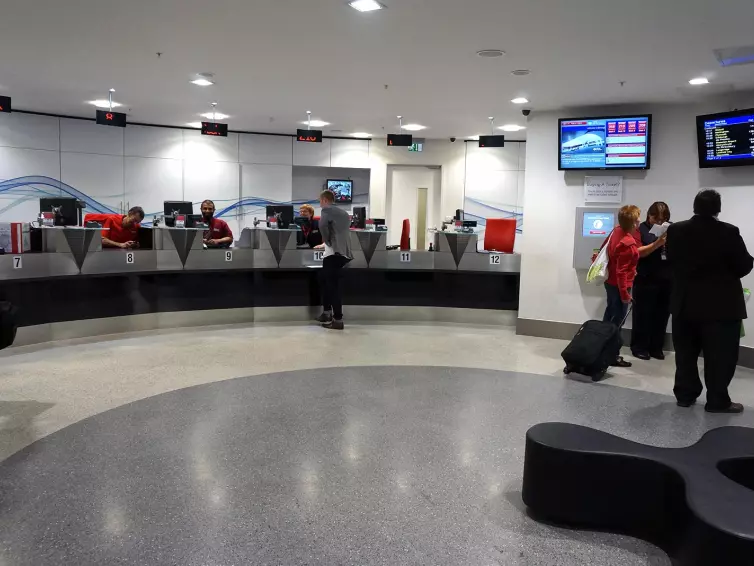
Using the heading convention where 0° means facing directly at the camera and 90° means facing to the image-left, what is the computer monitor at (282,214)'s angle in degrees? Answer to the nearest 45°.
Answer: approximately 225°

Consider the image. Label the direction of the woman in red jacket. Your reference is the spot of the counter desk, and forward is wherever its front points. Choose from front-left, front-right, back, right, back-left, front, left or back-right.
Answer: front-left

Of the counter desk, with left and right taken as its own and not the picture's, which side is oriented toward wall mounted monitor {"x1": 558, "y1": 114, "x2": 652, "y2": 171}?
left

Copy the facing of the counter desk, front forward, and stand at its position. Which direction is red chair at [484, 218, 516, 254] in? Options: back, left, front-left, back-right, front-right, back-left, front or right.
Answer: left

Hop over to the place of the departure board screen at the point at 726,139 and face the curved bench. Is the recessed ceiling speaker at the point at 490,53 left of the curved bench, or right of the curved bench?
right

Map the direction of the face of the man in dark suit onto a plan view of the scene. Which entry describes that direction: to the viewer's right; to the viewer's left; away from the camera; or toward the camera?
away from the camera

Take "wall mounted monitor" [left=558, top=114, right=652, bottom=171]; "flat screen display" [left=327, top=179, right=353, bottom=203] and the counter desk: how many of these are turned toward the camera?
3

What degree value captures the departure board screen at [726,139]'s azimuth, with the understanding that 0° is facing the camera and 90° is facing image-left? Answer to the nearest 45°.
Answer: approximately 45°

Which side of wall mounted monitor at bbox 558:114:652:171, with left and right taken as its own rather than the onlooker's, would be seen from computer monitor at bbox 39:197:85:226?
right

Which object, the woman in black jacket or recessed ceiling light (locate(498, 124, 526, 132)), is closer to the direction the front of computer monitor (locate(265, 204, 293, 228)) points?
the recessed ceiling light

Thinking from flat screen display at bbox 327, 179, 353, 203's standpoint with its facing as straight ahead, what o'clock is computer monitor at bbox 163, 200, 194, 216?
The computer monitor is roughly at 1 o'clock from the flat screen display.

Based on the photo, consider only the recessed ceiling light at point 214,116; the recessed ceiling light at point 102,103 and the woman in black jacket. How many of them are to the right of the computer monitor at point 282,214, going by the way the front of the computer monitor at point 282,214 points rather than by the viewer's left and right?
1

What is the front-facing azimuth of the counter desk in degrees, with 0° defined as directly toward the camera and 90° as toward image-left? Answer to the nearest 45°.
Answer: approximately 0°

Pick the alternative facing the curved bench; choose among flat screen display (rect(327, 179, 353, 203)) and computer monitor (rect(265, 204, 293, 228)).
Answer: the flat screen display

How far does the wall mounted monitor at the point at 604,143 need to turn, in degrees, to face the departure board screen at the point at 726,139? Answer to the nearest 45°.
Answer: approximately 45° to its left

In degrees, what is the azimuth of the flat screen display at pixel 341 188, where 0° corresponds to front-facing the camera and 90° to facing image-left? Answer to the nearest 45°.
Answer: approximately 0°
